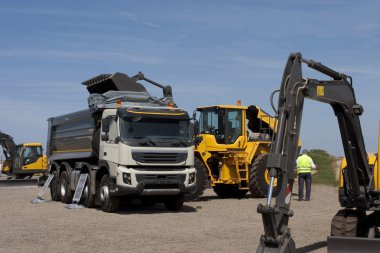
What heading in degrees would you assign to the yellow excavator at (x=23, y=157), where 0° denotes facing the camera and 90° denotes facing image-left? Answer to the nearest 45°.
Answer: approximately 45°

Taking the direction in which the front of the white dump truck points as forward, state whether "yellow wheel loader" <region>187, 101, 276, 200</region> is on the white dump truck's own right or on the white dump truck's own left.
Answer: on the white dump truck's own left

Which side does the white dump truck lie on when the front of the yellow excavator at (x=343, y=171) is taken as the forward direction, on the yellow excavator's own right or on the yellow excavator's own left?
on the yellow excavator's own right

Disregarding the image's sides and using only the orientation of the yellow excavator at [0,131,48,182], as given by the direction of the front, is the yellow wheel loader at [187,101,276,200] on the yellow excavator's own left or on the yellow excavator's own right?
on the yellow excavator's own left

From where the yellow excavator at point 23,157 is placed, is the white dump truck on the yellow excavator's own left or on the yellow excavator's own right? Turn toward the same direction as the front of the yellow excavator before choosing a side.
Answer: on the yellow excavator's own left

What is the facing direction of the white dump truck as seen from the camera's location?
facing the viewer and to the right of the viewer

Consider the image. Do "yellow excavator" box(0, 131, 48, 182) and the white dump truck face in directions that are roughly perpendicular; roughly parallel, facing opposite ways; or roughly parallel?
roughly perpendicular

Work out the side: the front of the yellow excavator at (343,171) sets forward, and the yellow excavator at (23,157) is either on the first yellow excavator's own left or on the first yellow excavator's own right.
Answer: on the first yellow excavator's own right

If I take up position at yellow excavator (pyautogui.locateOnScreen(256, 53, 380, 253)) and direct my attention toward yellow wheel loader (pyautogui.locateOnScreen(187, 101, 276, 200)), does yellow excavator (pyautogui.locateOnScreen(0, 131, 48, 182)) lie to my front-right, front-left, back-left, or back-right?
front-left

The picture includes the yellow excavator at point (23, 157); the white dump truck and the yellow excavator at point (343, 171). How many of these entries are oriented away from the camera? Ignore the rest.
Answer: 0

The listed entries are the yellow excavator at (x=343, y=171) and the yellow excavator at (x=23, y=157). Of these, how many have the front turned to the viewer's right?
0

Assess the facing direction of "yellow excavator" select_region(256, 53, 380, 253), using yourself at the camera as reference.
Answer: facing the viewer and to the left of the viewer
